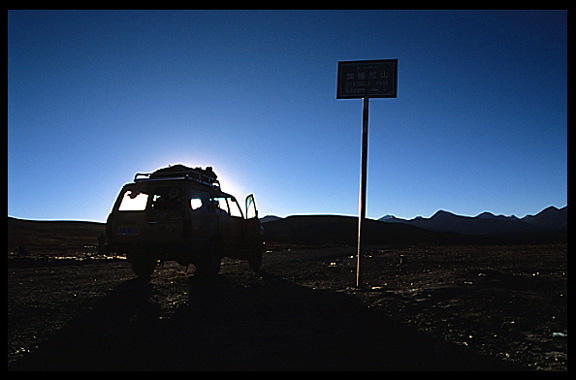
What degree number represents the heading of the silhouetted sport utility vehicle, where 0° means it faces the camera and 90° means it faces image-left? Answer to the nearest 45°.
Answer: approximately 225°
